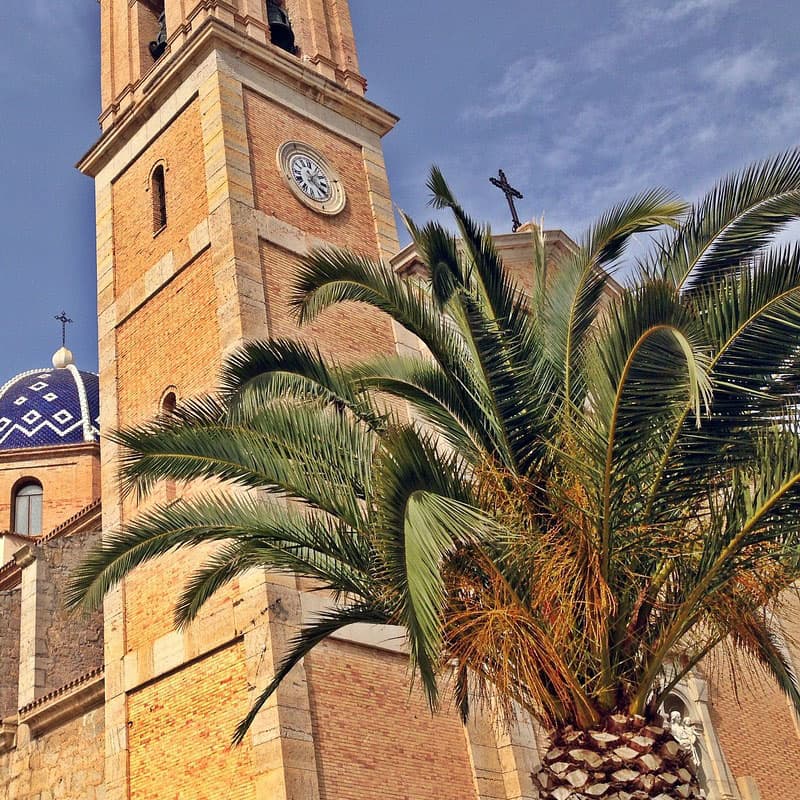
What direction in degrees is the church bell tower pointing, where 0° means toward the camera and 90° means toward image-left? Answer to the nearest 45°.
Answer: approximately 315°

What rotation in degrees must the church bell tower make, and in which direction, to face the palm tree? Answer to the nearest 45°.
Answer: approximately 45° to its right

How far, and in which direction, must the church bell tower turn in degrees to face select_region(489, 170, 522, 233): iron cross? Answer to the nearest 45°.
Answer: approximately 45° to its left

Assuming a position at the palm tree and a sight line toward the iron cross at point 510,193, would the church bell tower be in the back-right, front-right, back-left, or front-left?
front-left
